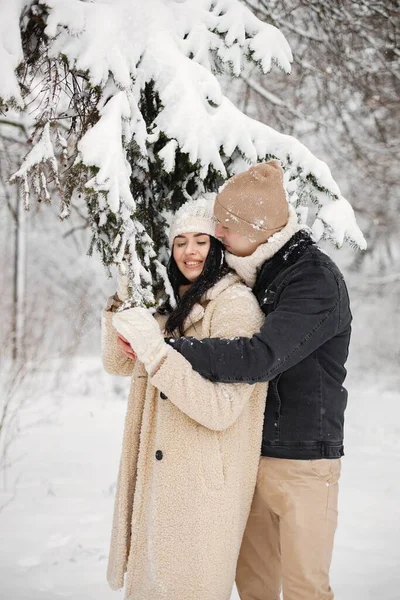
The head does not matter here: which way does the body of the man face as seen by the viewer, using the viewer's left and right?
facing to the left of the viewer

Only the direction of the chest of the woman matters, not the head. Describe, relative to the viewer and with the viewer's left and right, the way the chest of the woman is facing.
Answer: facing the viewer and to the left of the viewer

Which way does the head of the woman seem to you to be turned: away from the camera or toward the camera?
toward the camera

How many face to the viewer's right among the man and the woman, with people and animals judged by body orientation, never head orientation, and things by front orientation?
0
